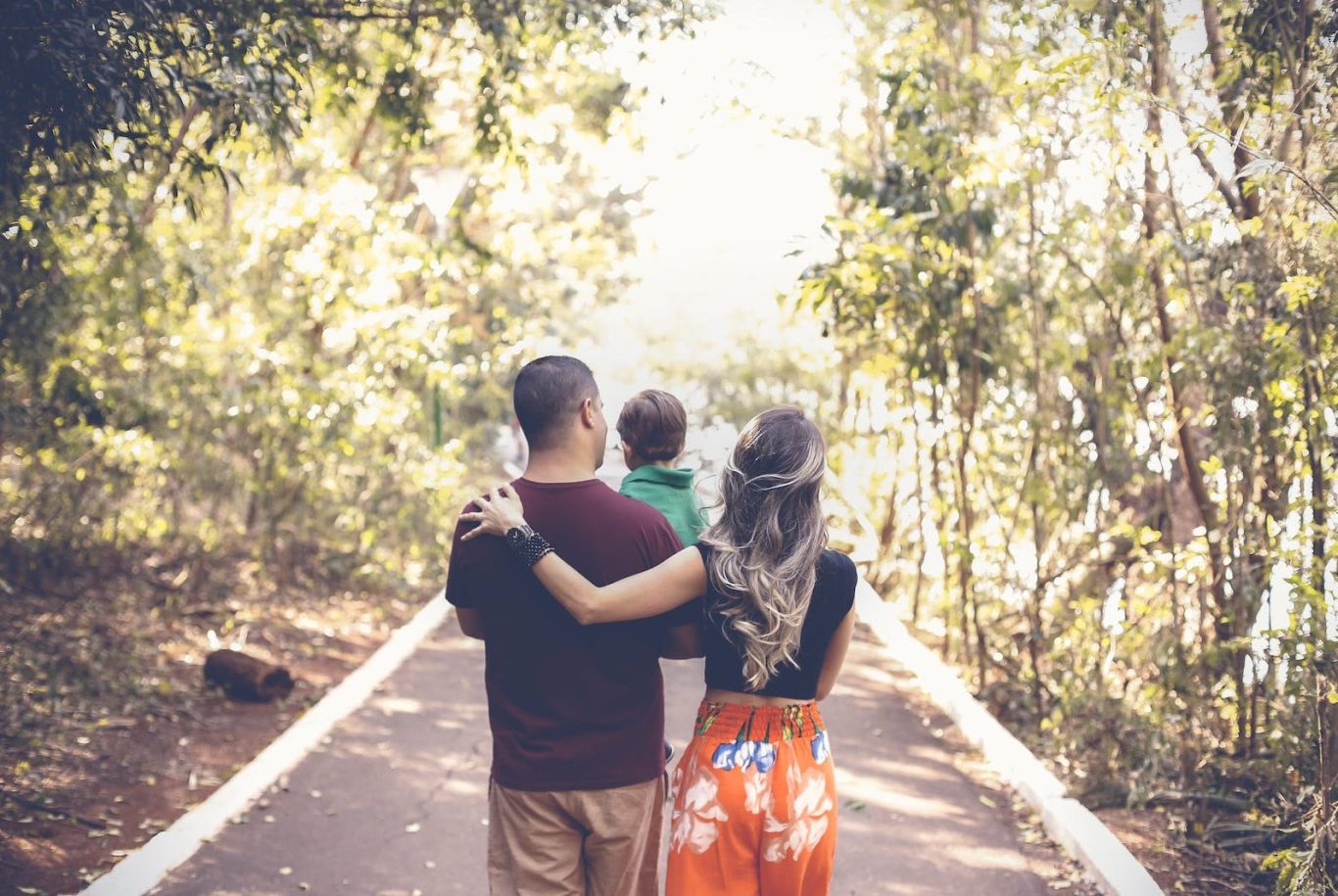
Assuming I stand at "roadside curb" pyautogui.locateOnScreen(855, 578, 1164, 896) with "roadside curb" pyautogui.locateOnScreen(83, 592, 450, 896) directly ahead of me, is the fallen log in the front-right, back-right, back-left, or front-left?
front-right

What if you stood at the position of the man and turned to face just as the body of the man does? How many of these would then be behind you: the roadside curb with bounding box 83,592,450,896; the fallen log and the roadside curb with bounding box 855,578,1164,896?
0

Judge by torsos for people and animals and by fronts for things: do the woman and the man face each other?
no

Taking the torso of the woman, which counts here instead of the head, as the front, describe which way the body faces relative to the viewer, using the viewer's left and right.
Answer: facing away from the viewer

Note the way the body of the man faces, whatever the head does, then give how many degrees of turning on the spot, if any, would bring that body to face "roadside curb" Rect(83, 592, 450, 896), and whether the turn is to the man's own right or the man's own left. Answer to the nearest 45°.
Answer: approximately 45° to the man's own left

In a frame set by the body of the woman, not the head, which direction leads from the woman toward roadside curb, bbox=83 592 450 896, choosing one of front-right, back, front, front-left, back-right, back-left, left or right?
front-left

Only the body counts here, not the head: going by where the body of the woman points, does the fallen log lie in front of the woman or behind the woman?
in front

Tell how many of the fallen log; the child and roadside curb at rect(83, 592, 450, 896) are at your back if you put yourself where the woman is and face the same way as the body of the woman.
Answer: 0

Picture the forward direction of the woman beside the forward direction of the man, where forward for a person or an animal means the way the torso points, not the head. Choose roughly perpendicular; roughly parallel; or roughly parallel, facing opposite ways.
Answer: roughly parallel

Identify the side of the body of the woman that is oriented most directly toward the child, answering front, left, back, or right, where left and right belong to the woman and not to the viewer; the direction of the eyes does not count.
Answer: front

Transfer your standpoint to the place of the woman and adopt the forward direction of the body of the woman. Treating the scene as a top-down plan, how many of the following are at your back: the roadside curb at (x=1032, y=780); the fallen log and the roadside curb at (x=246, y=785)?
0

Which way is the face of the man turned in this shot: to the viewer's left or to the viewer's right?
to the viewer's right

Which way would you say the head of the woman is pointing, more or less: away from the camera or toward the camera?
away from the camera

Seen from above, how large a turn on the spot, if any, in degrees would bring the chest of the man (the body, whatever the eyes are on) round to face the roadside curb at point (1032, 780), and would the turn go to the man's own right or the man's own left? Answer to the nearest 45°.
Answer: approximately 45° to the man's own right

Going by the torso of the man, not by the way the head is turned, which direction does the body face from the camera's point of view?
away from the camera
